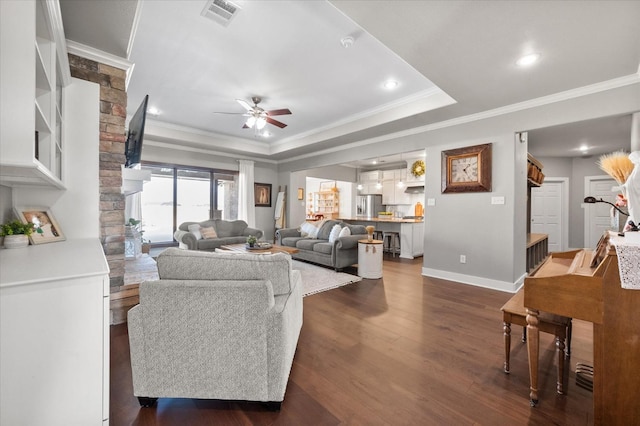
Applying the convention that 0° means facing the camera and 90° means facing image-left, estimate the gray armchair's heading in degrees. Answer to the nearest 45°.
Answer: approximately 180°

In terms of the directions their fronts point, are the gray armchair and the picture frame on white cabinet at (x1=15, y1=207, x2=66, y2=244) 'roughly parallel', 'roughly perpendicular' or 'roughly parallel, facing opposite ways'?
roughly perpendicular

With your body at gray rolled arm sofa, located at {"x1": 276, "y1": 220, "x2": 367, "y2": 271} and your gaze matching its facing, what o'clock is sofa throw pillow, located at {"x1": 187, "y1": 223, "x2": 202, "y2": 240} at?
The sofa throw pillow is roughly at 2 o'clock from the gray rolled arm sofa.

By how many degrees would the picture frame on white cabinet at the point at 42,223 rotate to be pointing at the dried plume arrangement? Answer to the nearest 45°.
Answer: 0° — it already faces it

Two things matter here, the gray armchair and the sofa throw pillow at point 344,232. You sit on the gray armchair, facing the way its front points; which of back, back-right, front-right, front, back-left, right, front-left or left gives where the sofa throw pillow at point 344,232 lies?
front-right

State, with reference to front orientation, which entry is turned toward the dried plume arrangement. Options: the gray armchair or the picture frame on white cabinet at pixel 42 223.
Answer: the picture frame on white cabinet

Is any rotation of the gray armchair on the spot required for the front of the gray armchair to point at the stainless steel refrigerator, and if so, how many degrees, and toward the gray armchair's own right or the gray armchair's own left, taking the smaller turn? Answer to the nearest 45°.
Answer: approximately 45° to the gray armchair's own right

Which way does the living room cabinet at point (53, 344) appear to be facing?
to the viewer's right

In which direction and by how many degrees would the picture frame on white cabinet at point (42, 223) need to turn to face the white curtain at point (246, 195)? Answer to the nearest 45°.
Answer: approximately 90° to its left

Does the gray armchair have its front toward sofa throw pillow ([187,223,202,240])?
yes

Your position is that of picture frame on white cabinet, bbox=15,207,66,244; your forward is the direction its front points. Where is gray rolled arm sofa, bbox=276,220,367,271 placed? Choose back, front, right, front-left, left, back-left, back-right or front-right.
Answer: front-left

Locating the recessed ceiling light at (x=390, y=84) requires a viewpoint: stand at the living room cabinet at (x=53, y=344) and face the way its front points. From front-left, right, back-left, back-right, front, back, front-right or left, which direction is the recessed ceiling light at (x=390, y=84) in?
front

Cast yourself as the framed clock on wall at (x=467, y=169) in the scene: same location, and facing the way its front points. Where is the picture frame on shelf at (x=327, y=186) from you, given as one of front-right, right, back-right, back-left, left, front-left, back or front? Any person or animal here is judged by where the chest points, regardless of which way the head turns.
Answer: right

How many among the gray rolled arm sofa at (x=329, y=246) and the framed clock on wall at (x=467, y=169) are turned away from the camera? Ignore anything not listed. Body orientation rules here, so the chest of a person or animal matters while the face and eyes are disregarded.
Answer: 0

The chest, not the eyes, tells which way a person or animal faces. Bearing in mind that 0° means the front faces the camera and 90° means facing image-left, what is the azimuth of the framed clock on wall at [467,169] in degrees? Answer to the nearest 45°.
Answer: approximately 45°

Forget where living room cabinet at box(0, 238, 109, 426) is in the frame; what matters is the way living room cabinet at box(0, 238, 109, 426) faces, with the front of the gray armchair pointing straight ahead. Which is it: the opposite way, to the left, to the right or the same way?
to the right

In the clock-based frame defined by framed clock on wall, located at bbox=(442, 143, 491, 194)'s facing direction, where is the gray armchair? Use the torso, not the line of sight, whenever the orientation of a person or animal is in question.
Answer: The gray armchair is roughly at 11 o'clock from the framed clock on wall.

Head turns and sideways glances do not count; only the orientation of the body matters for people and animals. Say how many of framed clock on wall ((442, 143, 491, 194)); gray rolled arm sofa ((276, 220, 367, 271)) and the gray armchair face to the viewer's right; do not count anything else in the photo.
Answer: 0
